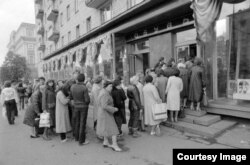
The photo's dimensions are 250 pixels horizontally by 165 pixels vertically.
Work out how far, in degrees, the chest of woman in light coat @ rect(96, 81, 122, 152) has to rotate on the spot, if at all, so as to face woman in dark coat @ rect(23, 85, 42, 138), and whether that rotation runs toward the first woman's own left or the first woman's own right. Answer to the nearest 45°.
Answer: approximately 135° to the first woman's own left

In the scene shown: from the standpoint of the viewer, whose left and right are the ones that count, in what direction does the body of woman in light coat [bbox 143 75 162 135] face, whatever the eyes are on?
facing away from the viewer and to the right of the viewer

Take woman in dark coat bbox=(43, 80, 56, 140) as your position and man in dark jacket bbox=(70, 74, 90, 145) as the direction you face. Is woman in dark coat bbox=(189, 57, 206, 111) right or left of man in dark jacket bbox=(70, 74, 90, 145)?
left

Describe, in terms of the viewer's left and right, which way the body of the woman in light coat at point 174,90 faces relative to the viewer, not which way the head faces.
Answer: facing away from the viewer

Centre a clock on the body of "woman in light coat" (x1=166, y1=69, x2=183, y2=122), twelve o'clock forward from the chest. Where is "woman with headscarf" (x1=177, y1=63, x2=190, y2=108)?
The woman with headscarf is roughly at 1 o'clock from the woman in light coat.

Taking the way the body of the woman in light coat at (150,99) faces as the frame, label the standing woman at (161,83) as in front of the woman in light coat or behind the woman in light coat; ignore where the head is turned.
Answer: in front

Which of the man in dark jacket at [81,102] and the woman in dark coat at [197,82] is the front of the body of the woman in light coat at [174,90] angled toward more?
the woman in dark coat

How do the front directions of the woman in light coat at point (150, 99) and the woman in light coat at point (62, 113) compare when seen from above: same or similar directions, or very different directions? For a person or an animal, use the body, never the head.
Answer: same or similar directions
